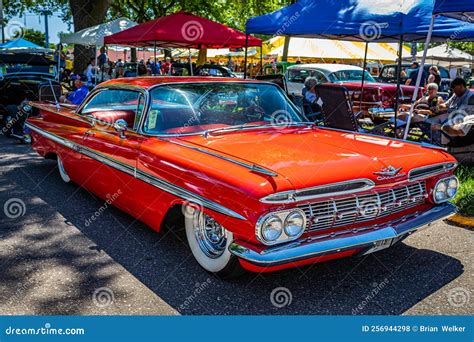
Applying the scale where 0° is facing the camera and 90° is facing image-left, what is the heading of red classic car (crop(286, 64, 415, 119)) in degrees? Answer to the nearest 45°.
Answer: approximately 315°

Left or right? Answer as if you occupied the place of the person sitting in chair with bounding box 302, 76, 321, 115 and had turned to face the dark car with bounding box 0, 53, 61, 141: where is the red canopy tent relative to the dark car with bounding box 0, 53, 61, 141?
right

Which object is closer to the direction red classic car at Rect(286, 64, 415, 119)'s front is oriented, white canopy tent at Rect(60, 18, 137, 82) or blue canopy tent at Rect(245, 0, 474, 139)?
the blue canopy tent

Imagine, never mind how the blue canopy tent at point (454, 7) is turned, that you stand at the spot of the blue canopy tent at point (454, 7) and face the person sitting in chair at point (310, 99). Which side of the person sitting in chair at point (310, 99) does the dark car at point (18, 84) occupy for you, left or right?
left

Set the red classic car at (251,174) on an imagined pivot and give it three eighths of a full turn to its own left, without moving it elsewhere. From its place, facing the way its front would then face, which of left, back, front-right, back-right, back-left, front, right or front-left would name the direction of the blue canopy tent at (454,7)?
front-right

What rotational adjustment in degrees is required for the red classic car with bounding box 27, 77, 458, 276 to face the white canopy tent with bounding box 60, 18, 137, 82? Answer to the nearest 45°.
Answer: approximately 135° to its left
